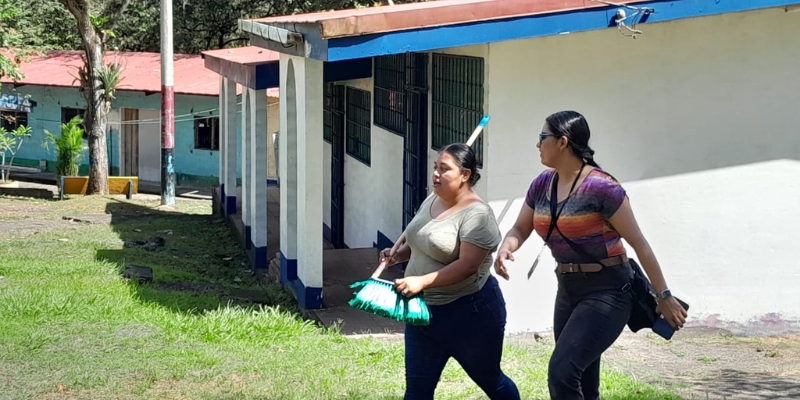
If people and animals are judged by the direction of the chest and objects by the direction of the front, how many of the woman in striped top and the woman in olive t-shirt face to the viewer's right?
0

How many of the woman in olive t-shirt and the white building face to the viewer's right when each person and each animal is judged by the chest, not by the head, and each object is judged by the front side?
0

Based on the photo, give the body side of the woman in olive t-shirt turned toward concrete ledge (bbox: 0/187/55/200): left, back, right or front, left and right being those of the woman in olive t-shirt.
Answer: right

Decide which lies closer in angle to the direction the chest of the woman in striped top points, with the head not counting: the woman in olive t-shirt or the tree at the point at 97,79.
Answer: the woman in olive t-shirt

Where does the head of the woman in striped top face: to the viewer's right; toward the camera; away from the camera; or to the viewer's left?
to the viewer's left

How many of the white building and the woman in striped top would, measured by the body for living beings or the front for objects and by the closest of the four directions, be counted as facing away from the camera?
0

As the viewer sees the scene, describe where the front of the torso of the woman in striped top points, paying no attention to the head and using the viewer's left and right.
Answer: facing the viewer and to the left of the viewer

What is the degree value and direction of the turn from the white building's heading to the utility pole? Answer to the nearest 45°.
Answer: approximately 90° to its right

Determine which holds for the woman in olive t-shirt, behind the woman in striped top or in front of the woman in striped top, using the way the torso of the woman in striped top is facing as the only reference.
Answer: in front

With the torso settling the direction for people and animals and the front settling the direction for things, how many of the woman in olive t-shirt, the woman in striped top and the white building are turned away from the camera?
0

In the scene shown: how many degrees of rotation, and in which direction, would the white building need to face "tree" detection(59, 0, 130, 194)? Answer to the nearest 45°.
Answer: approximately 90° to its right

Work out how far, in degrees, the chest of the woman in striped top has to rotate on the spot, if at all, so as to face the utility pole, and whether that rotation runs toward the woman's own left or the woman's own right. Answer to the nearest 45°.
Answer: approximately 90° to the woman's own right

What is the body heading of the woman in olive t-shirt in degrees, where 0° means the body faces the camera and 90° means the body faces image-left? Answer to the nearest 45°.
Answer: approximately 45°

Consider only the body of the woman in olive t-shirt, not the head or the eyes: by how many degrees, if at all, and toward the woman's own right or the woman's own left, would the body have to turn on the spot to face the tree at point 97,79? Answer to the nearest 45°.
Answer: approximately 90° to the woman's own right

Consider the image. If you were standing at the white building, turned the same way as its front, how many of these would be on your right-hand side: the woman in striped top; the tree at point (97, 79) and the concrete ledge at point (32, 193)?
2

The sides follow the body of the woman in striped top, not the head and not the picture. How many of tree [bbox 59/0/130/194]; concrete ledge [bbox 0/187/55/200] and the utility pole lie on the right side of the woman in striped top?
3
